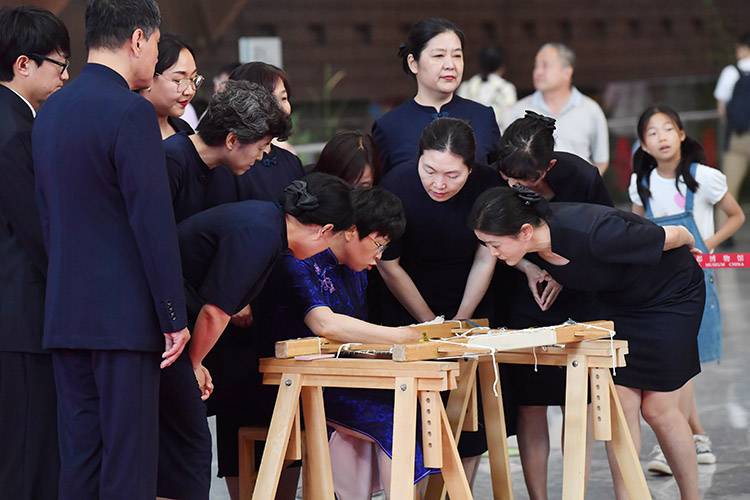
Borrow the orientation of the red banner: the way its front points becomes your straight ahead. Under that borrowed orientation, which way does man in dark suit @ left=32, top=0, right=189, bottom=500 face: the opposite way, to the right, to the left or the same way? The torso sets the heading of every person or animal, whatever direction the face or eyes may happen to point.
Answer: the opposite way

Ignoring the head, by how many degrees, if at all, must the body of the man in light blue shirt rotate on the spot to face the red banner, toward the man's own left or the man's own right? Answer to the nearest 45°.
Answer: approximately 45° to the man's own left

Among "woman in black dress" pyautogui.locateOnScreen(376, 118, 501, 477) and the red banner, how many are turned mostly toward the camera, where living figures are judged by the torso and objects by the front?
2

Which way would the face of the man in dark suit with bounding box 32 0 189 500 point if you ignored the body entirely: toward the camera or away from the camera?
away from the camera

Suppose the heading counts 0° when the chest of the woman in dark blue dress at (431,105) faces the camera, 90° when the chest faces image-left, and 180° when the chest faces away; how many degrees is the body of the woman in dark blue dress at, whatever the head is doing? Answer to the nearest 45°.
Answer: approximately 0°

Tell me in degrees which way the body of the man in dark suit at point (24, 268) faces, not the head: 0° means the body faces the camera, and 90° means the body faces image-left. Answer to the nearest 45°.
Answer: approximately 270°

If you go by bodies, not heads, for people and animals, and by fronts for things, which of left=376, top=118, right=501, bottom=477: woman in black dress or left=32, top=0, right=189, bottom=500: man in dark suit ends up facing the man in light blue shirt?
the man in dark suit
